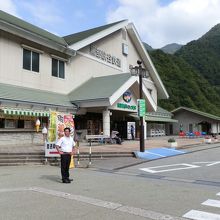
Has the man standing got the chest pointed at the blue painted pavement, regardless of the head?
no

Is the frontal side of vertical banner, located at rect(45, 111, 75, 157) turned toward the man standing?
yes

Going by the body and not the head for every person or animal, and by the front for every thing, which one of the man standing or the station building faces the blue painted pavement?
the station building

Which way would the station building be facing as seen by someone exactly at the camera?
facing the viewer and to the right of the viewer

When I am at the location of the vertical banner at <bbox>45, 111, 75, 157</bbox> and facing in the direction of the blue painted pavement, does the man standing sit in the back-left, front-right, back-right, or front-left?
back-right

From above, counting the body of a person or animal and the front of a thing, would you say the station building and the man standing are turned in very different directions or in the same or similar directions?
same or similar directions

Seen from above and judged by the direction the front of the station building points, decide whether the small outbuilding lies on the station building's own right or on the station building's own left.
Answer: on the station building's own left

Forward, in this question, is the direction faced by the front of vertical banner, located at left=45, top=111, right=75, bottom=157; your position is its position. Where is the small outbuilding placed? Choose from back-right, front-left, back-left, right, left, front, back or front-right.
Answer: back-left

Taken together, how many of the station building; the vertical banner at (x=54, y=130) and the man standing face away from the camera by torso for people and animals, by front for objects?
0

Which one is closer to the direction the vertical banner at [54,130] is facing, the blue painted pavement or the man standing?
the man standing

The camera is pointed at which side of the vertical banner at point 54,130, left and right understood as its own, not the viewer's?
front

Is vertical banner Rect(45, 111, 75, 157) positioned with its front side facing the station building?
no

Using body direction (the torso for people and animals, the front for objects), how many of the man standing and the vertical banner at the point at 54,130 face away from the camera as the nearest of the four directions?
0

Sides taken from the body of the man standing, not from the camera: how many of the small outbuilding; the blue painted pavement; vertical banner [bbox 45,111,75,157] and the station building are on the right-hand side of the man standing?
0

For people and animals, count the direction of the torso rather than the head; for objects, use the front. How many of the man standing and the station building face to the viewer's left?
0

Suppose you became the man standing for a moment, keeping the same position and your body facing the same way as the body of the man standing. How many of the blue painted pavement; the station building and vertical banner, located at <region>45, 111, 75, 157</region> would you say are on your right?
0

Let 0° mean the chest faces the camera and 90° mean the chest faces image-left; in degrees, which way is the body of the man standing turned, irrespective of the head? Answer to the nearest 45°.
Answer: approximately 315°
